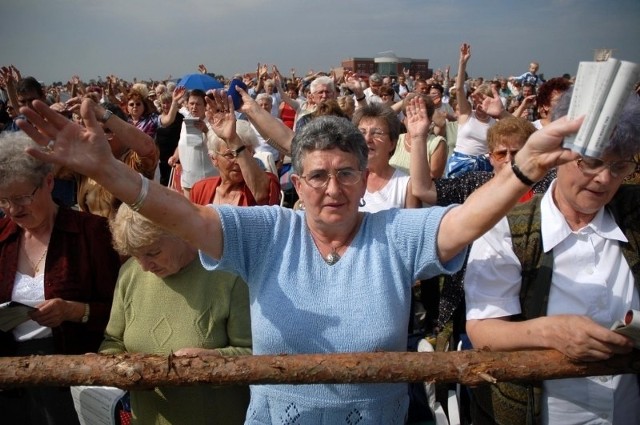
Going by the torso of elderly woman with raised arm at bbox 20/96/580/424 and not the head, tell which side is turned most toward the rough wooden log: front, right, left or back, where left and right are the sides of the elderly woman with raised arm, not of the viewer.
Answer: front

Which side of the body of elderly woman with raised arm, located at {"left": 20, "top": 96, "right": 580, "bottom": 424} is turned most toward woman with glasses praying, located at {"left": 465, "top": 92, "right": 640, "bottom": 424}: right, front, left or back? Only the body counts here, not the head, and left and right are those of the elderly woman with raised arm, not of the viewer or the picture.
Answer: left

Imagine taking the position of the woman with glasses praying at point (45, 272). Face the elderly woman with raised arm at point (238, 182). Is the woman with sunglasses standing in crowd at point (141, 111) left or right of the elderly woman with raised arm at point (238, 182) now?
left

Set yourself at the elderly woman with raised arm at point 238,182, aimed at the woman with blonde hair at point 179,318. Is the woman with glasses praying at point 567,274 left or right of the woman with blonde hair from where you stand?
left

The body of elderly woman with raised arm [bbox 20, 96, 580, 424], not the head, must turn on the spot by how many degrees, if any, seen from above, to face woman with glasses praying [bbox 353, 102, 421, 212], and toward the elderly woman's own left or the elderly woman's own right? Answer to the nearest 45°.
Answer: approximately 180°

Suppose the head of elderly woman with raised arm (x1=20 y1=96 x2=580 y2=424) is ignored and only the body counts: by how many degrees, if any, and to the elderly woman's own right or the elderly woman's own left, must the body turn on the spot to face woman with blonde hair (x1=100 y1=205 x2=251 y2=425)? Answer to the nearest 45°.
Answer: approximately 135° to the elderly woman's own right

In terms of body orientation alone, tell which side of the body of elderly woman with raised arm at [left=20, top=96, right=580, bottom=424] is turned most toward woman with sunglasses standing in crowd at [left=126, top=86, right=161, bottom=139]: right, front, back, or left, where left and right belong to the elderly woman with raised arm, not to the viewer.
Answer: back

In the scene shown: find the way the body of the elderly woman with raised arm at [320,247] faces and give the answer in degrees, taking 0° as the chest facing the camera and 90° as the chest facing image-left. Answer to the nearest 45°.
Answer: approximately 0°
